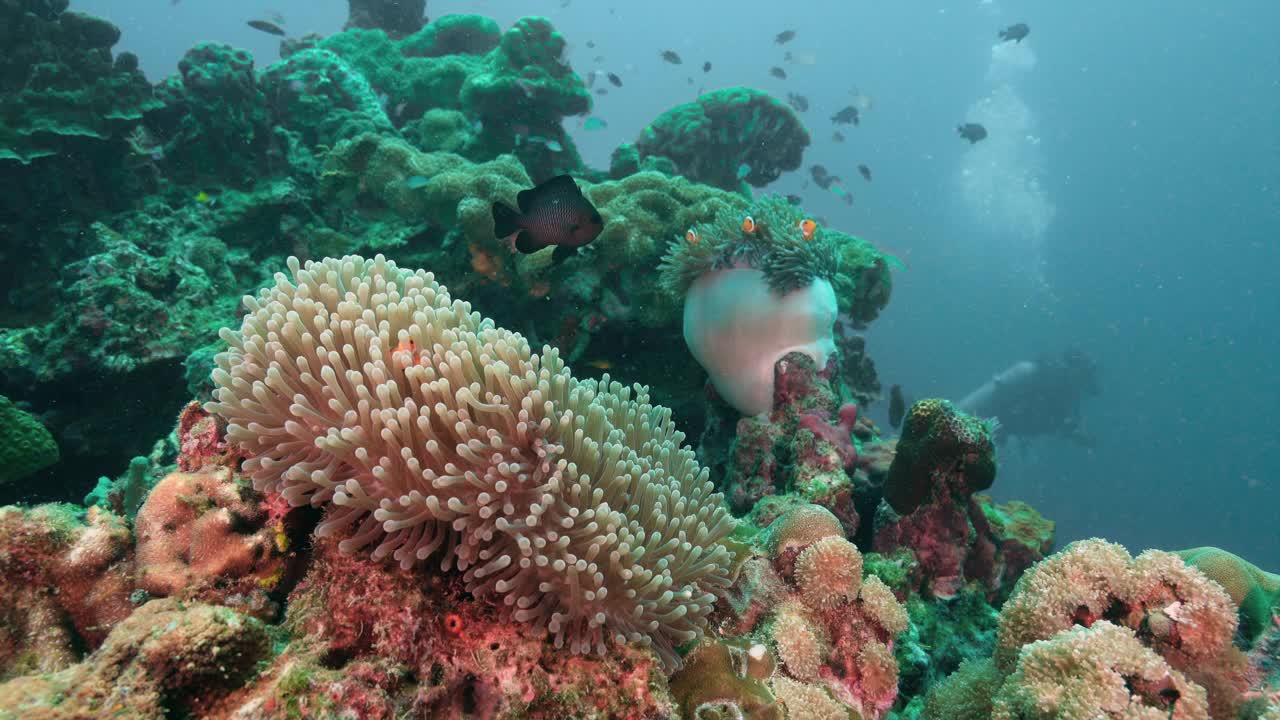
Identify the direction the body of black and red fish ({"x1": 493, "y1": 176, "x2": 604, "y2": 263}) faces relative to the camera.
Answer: to the viewer's right

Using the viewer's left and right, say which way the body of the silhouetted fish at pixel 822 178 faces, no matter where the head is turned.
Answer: facing to the left of the viewer
